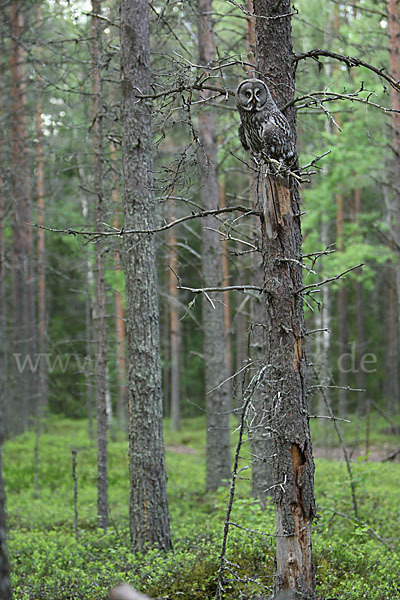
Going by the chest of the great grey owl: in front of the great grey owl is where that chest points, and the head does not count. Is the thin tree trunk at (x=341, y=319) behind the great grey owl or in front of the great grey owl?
behind

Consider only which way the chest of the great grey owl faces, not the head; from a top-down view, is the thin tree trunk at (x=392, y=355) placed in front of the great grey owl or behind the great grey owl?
behind

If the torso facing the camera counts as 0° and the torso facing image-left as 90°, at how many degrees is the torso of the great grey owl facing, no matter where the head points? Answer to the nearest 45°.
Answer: approximately 45°

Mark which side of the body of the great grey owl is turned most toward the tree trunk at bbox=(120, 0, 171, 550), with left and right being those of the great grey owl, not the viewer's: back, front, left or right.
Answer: right

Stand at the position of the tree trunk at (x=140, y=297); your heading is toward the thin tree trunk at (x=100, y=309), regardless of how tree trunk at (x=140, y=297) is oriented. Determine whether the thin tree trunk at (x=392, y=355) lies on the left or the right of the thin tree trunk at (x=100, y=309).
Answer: right

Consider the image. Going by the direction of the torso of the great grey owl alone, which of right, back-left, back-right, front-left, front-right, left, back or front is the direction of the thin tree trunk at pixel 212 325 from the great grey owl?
back-right
